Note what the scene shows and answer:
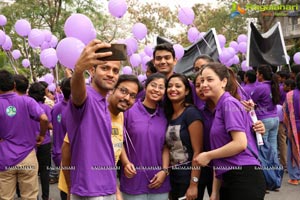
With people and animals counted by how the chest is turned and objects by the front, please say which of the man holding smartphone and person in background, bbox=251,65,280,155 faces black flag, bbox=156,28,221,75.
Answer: the person in background

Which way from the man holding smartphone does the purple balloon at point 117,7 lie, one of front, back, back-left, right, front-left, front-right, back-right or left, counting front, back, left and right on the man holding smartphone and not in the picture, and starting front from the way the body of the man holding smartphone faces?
back-left

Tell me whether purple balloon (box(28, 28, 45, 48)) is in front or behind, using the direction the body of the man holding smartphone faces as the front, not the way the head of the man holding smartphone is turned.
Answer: behind

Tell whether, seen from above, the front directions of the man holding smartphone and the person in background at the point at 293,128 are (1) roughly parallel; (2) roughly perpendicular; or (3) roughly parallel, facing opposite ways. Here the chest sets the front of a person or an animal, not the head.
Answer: roughly perpendicular

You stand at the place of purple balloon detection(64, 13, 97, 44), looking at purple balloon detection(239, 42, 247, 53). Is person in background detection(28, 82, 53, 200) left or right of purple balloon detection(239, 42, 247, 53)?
left
